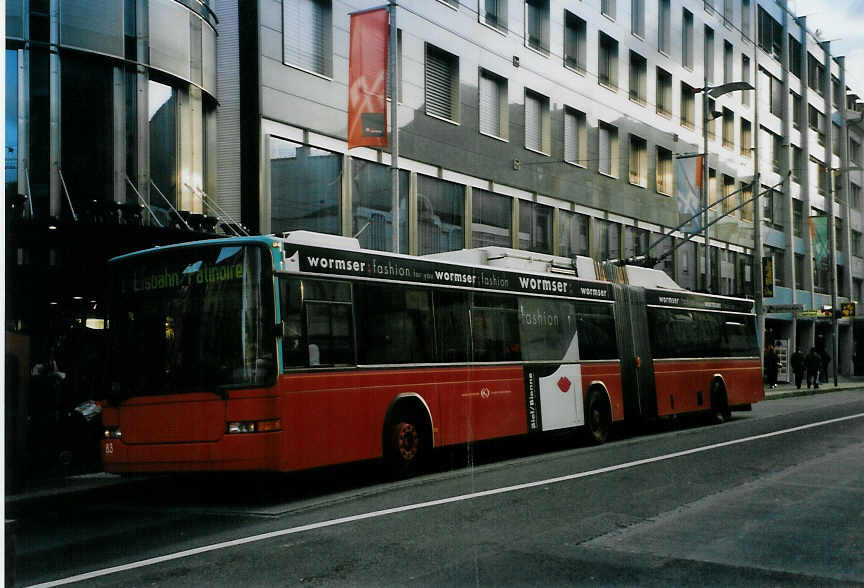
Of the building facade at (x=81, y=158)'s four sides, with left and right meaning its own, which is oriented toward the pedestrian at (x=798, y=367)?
left

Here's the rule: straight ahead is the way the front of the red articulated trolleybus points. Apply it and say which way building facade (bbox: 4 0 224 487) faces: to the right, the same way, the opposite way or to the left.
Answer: to the left

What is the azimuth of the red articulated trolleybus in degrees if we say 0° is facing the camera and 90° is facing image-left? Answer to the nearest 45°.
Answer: approximately 45°

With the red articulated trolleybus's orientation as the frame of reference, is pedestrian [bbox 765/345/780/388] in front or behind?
behind

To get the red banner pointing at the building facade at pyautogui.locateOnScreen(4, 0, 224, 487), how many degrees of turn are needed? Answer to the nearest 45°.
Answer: approximately 45° to its right

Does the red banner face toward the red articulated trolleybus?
yes

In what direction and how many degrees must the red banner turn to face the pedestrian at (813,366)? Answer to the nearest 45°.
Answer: approximately 135° to its left

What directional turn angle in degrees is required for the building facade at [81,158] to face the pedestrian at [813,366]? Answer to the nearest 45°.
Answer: approximately 90° to its left
